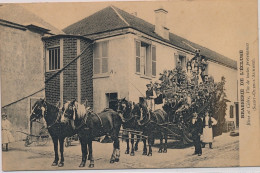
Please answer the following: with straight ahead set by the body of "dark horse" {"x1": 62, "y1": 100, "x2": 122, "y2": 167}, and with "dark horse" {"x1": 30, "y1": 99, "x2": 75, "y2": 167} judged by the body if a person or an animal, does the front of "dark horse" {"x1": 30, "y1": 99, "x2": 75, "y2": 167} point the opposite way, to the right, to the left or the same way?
the same way

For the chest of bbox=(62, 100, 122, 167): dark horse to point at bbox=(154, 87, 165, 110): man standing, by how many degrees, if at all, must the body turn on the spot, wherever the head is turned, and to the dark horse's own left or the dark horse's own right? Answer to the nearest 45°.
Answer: approximately 135° to the dark horse's own right

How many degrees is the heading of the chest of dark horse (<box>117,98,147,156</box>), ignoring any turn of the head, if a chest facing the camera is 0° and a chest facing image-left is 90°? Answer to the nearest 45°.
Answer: approximately 45°

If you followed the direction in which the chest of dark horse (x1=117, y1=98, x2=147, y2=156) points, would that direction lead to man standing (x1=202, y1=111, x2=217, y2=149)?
no

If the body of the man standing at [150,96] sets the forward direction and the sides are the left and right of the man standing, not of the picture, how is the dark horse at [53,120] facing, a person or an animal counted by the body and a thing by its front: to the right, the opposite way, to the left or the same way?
the same way

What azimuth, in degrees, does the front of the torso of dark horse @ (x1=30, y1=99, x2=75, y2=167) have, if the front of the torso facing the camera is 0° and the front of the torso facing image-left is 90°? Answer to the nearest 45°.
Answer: approximately 45°

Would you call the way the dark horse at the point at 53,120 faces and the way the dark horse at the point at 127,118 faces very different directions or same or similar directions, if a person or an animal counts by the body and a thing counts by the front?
same or similar directions

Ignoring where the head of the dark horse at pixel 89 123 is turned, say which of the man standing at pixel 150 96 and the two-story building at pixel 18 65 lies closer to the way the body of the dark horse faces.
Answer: the two-story building

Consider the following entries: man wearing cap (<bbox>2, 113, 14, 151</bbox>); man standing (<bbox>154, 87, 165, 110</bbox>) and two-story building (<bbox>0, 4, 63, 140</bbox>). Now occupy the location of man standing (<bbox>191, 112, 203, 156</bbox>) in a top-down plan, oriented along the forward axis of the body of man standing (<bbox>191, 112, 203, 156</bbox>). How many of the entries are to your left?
0

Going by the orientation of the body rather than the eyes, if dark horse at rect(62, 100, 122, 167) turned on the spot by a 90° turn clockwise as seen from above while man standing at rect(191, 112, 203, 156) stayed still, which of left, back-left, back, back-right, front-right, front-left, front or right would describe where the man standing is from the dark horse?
back-right

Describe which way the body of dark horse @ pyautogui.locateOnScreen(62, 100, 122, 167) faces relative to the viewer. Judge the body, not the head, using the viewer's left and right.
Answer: facing the viewer and to the left of the viewer

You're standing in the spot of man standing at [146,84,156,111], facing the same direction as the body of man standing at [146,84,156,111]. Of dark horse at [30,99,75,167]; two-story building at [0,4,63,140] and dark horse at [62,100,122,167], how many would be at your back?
0

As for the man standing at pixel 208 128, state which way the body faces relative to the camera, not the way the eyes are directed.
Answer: toward the camera

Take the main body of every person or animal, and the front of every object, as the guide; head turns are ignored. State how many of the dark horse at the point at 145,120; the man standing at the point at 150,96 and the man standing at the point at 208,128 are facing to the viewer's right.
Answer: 0

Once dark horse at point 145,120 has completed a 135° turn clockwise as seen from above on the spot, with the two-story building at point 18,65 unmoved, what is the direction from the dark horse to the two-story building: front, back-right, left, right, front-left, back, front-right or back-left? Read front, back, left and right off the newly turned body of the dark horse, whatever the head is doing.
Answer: left
